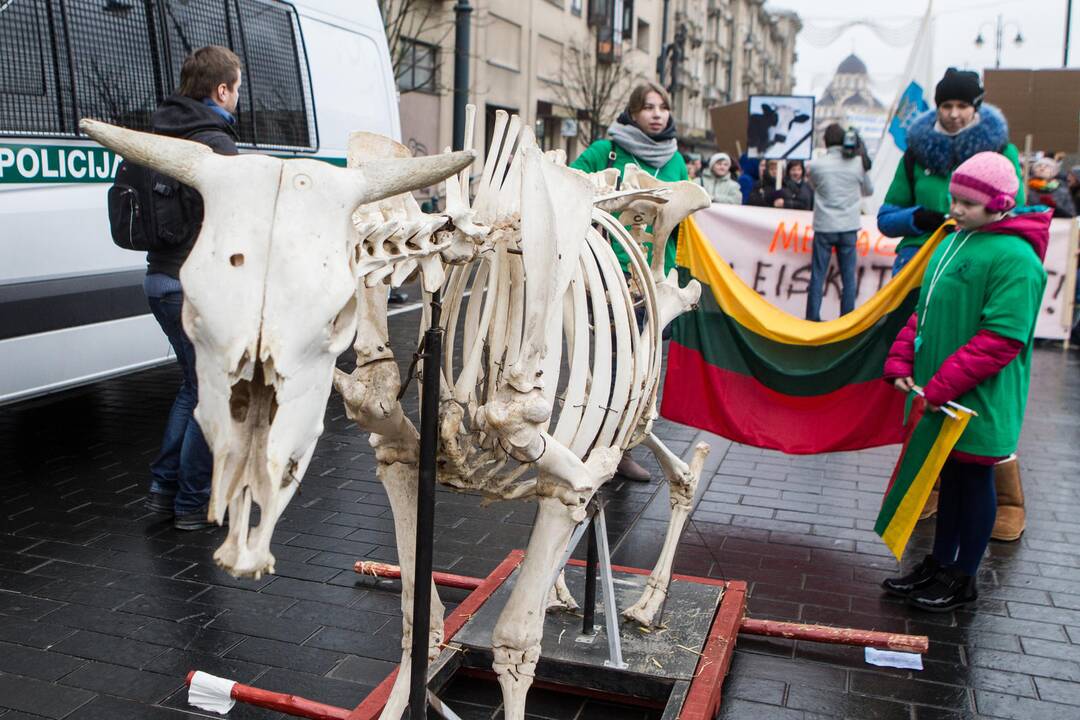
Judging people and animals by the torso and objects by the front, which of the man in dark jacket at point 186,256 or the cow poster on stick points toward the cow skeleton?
the cow poster on stick

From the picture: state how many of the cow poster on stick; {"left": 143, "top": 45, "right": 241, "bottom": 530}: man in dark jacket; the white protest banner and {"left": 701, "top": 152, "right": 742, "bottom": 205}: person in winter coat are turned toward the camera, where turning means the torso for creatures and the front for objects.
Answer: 3

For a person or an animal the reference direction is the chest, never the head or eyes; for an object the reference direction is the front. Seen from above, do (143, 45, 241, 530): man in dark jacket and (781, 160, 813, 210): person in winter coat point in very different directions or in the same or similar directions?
very different directions

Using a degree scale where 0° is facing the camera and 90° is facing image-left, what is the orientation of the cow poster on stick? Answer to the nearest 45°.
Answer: approximately 0°

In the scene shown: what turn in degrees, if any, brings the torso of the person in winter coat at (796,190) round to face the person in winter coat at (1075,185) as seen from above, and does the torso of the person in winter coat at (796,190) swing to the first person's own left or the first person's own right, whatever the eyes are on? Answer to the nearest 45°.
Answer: approximately 90° to the first person's own left

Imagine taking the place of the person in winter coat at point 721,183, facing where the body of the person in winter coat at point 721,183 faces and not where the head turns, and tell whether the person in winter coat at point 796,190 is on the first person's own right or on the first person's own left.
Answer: on the first person's own left

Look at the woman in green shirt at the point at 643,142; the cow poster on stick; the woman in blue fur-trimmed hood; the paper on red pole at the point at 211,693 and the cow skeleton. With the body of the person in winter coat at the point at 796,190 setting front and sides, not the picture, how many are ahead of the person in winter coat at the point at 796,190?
4

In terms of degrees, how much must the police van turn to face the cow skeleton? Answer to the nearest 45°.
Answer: approximately 45° to its left

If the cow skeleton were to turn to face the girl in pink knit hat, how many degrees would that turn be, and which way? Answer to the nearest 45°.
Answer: approximately 180°

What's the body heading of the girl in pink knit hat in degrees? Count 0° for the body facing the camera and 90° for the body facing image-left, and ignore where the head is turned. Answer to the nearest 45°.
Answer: approximately 45°
